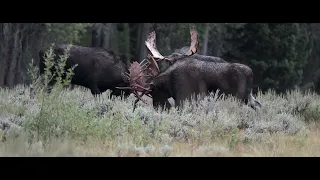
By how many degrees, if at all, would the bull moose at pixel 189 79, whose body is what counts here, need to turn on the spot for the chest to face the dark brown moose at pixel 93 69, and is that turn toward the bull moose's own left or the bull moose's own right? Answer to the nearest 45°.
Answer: approximately 45° to the bull moose's own right

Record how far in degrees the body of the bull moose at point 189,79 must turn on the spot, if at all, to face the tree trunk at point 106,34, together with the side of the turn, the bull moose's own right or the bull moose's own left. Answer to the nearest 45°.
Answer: approximately 90° to the bull moose's own right

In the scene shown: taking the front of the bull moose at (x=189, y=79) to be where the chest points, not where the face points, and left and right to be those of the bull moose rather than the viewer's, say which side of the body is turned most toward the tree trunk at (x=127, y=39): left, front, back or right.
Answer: right

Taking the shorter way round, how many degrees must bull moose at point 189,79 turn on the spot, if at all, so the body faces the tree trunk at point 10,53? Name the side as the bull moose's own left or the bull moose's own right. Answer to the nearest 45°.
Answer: approximately 45° to the bull moose's own right

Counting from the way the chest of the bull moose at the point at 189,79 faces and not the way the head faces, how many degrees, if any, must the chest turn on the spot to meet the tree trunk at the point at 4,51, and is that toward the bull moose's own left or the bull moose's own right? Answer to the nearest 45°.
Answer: approximately 45° to the bull moose's own right

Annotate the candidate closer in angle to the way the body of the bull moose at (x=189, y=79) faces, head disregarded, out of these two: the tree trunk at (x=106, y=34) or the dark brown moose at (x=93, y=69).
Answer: the dark brown moose

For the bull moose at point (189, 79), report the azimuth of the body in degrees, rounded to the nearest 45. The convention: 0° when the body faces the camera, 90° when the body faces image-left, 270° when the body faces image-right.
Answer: approximately 90°

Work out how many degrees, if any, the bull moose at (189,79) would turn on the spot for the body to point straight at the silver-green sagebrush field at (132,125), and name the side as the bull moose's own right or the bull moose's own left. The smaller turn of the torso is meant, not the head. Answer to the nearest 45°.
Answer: approximately 90° to the bull moose's own left

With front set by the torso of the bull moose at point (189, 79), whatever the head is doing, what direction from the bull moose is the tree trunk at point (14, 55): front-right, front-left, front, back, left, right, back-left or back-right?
front-right
